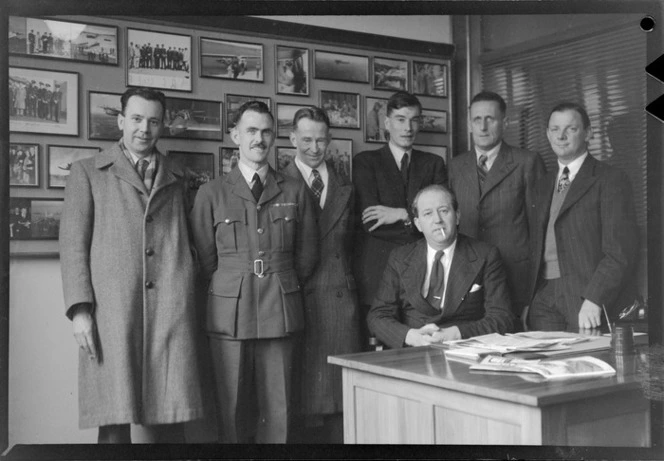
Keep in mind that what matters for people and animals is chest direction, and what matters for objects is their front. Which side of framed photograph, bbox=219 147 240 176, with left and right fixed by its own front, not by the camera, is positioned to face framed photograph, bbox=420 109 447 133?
left

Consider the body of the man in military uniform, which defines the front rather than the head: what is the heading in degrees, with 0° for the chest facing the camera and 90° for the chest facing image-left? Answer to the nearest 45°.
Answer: approximately 0°

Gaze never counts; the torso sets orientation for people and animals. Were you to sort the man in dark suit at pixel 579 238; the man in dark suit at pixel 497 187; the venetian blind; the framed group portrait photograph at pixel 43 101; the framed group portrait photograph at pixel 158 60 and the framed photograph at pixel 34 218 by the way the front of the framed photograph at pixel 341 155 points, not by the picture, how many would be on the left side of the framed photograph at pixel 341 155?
3

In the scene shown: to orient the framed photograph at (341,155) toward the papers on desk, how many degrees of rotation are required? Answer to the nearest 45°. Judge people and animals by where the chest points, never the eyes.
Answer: approximately 45° to its left

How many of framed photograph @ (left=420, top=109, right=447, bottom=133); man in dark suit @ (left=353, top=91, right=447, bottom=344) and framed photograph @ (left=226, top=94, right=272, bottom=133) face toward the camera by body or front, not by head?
3

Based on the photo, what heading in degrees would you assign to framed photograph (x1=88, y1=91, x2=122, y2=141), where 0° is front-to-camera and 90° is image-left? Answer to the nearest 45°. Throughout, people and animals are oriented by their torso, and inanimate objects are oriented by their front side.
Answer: approximately 0°
